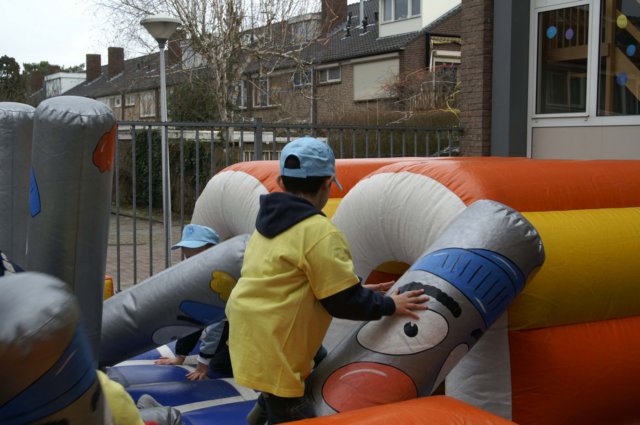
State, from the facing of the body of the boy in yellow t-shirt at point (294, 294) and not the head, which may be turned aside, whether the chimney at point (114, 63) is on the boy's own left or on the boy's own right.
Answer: on the boy's own left

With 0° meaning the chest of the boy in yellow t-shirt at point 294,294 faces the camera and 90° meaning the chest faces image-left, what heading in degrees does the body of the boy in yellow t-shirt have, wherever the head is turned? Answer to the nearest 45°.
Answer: approximately 225°

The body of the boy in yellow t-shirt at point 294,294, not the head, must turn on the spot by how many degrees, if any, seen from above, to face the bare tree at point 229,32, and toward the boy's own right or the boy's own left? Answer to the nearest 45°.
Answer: approximately 45° to the boy's own left

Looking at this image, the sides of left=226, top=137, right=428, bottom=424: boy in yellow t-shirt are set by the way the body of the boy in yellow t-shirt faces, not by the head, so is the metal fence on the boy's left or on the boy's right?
on the boy's left

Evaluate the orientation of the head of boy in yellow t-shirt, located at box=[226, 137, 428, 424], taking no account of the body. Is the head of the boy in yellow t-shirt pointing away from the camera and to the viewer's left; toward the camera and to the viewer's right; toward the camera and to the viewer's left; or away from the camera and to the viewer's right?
away from the camera and to the viewer's right

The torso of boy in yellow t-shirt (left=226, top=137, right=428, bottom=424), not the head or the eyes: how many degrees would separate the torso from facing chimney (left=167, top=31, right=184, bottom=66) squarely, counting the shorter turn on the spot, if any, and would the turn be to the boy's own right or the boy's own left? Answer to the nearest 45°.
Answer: approximately 45° to the boy's own left
